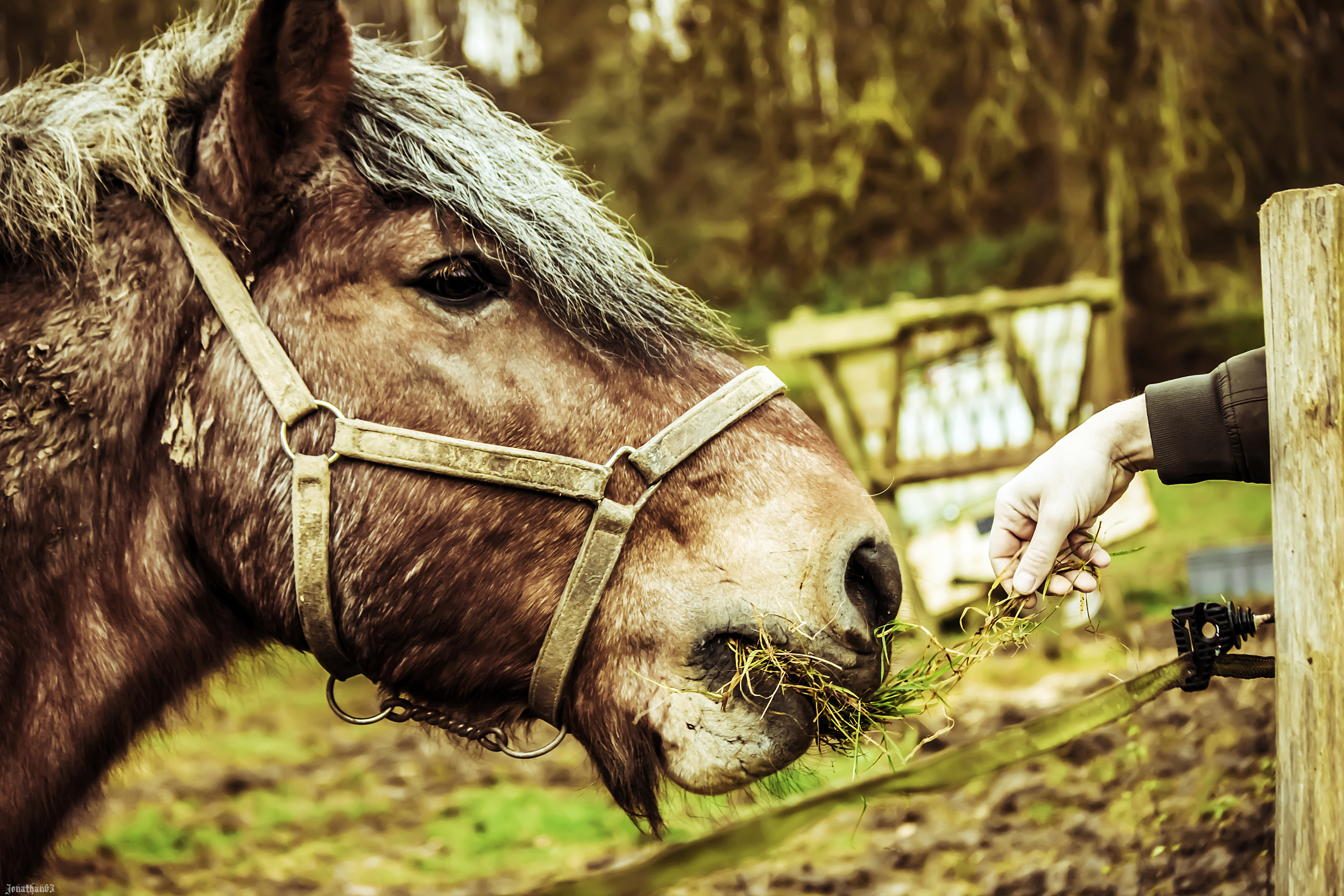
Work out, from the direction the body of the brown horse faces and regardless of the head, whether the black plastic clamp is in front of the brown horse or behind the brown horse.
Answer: in front

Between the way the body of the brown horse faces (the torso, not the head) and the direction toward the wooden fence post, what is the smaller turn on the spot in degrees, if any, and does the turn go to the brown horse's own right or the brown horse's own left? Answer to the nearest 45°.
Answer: approximately 45° to the brown horse's own right

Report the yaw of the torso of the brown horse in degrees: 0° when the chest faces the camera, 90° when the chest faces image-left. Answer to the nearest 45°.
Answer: approximately 270°
